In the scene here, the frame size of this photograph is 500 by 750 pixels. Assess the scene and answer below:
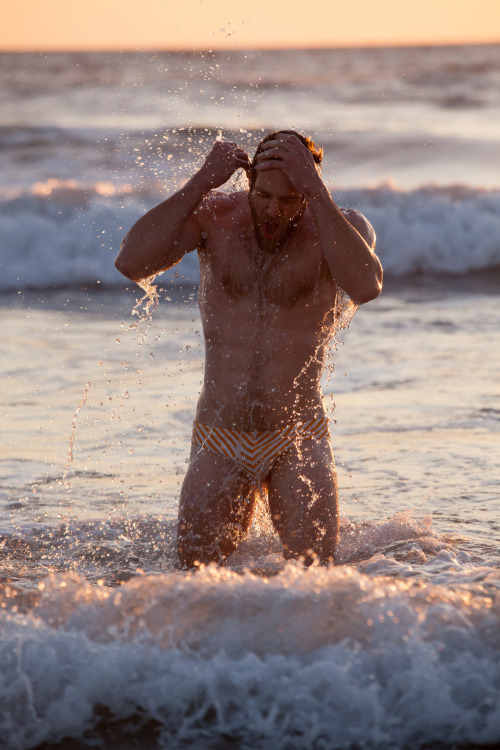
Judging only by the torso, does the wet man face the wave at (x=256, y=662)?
yes

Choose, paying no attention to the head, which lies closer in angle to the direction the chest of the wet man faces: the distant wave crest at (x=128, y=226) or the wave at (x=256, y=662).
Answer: the wave

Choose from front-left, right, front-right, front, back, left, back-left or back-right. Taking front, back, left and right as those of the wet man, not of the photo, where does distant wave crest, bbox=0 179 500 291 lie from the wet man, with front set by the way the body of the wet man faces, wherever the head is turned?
back

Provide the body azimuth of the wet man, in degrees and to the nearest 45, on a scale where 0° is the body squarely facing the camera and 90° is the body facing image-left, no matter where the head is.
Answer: approximately 0°
